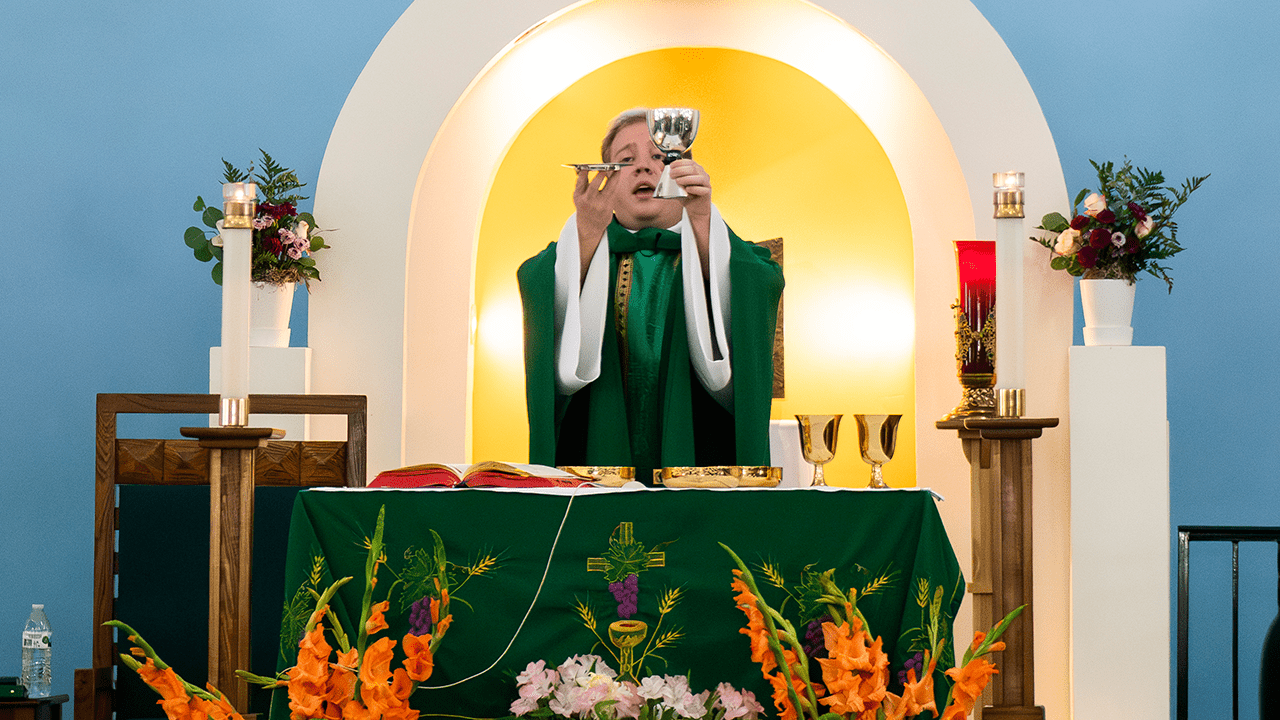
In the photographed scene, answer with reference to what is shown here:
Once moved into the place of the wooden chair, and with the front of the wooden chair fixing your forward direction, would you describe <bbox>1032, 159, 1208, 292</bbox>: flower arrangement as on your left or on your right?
on your left

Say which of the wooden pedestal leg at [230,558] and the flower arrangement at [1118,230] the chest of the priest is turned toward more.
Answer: the wooden pedestal leg

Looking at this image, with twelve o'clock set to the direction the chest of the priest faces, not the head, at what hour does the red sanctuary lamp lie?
The red sanctuary lamp is roughly at 8 o'clock from the priest.

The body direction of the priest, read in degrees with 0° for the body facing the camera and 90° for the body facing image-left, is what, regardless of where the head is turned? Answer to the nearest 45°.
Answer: approximately 0°

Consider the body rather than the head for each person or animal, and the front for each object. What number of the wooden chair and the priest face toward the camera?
2

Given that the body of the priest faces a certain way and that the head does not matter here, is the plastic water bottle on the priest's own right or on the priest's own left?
on the priest's own right

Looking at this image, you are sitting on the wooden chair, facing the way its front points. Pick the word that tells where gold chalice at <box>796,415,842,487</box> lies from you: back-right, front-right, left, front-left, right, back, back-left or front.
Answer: front-left

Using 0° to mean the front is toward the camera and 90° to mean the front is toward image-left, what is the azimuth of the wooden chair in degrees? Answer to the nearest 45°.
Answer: approximately 0°

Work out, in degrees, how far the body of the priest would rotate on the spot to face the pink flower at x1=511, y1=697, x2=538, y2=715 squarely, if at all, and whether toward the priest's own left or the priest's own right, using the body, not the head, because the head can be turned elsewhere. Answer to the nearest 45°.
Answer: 0° — they already face it
